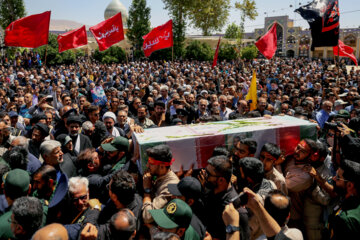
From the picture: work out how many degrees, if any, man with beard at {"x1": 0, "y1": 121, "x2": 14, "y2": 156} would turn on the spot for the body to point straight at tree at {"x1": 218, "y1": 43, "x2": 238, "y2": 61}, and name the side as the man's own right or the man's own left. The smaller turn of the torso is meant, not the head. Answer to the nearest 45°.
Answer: approximately 90° to the man's own left

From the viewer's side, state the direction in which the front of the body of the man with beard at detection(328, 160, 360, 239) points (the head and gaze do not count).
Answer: to the viewer's left

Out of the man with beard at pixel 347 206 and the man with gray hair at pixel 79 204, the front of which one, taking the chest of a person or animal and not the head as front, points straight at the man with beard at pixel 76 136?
the man with beard at pixel 347 206

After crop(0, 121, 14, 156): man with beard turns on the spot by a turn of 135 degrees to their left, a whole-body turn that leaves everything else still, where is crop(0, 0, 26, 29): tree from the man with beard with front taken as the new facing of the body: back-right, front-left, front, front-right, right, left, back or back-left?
front

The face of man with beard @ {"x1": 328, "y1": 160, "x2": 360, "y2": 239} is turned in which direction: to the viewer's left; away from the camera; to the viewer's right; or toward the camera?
to the viewer's left

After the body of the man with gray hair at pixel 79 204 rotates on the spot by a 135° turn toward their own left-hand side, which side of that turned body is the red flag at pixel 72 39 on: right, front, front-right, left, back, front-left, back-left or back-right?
front
